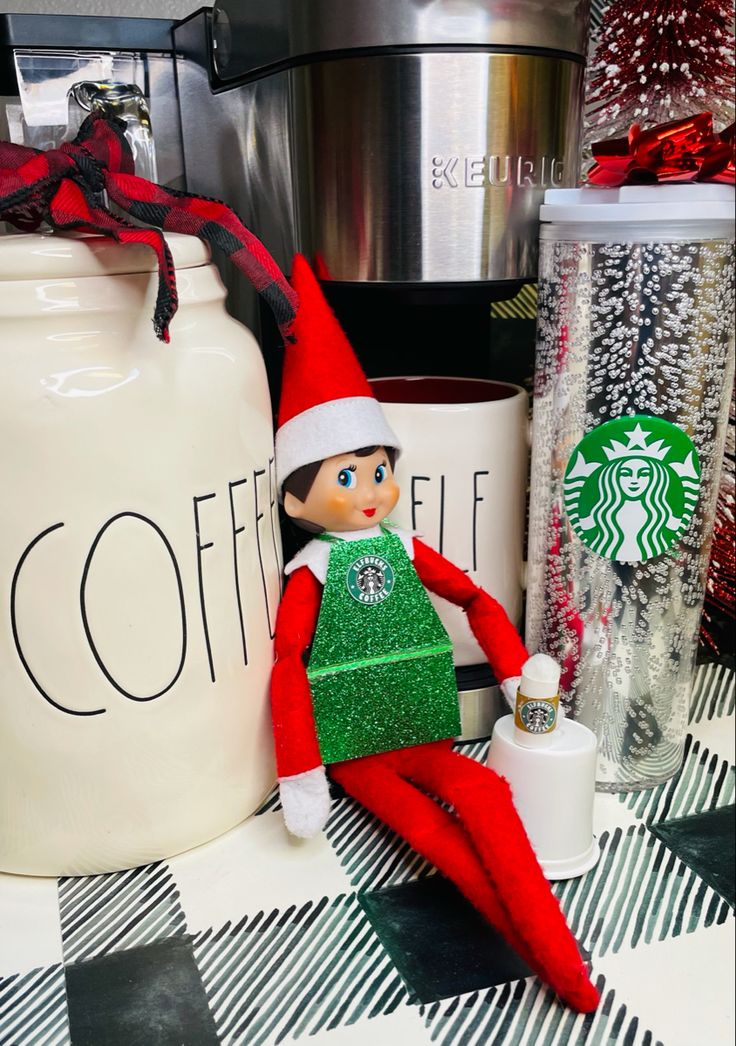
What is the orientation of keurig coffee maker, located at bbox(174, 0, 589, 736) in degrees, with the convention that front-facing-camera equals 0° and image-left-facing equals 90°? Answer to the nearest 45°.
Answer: approximately 315°

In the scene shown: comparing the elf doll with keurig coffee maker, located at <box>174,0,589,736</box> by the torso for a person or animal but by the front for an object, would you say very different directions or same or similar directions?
same or similar directions

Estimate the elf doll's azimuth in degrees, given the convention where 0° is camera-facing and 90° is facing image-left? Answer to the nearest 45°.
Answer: approximately 315°

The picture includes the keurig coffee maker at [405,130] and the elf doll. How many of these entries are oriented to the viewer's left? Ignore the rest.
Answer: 0
